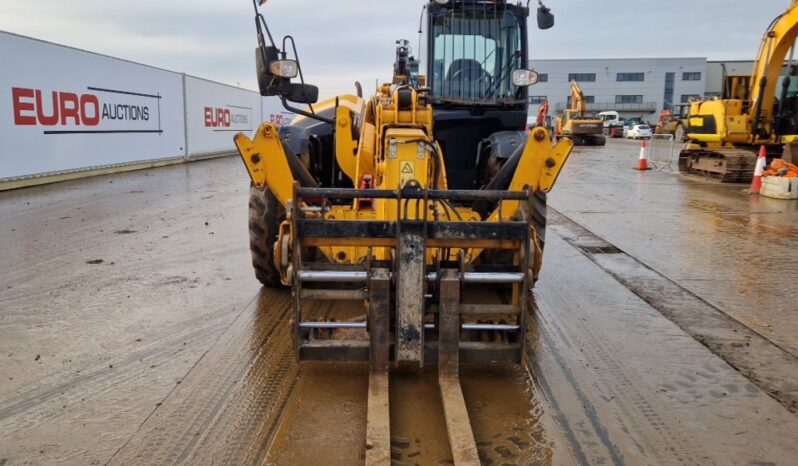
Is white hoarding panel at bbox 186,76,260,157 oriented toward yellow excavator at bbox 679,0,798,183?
yes

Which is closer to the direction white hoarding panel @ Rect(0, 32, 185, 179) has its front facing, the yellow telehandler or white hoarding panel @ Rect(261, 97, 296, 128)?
the yellow telehandler

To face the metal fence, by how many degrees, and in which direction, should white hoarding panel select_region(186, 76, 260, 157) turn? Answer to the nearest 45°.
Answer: approximately 45° to its left

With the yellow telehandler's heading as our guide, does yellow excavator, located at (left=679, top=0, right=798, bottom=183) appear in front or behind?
behind

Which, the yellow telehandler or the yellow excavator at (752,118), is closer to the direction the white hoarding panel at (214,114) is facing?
the yellow excavator

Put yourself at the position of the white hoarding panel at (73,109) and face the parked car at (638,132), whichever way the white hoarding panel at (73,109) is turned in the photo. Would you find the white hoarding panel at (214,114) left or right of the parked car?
left

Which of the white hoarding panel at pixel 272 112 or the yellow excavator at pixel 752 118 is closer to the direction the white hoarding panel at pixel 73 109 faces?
the yellow excavator

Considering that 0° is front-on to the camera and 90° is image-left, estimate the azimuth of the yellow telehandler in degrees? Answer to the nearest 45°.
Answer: approximately 0°

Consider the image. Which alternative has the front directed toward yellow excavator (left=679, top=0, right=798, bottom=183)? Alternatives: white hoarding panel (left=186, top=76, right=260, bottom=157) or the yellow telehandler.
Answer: the white hoarding panel

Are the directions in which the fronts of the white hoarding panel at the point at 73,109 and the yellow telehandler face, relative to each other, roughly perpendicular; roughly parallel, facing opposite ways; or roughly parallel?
roughly perpendicular
